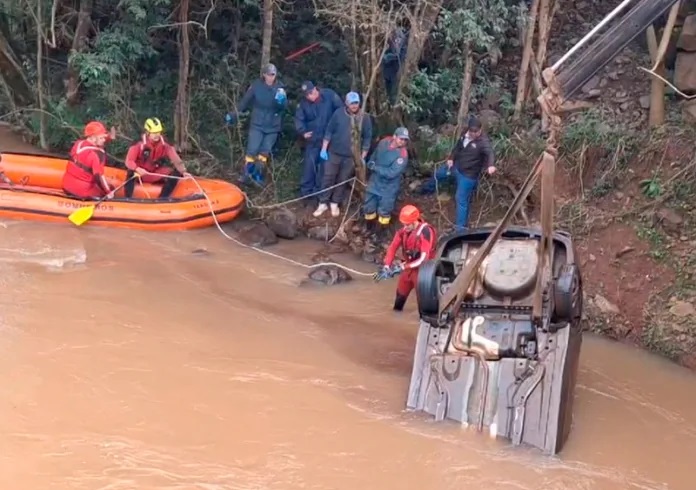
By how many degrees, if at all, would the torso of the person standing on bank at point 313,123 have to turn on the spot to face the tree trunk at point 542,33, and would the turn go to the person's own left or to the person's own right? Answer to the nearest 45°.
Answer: approximately 135° to the person's own left

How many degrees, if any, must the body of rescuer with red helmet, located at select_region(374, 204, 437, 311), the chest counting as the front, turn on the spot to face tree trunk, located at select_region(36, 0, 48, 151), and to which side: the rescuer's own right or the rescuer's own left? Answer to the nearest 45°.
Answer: approximately 90° to the rescuer's own right

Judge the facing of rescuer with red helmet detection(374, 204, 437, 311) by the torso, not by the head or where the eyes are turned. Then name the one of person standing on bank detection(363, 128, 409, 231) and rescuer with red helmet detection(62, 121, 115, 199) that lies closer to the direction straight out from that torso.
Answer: the rescuer with red helmet

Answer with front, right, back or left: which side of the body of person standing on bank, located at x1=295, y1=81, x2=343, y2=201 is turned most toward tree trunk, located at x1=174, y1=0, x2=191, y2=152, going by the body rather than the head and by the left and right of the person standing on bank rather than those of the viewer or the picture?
right

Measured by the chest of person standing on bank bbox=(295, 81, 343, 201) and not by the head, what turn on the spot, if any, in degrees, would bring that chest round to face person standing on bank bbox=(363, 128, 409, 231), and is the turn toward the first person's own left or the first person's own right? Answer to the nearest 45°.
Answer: approximately 90° to the first person's own left

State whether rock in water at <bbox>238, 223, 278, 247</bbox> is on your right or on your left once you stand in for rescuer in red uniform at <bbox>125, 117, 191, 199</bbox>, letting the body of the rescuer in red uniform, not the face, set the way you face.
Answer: on your left

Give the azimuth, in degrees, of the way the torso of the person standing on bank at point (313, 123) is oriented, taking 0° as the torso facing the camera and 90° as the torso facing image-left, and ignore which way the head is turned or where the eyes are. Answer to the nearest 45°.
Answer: approximately 45°

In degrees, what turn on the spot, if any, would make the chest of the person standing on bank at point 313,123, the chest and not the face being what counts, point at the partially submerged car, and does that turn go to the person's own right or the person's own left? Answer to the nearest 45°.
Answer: approximately 45° to the person's own left

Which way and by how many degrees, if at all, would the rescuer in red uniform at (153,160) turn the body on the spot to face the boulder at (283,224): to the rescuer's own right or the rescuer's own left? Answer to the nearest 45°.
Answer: approximately 90° to the rescuer's own left
